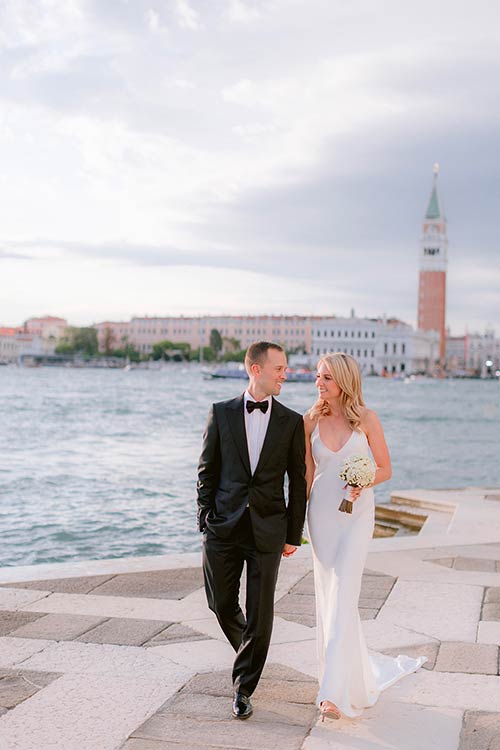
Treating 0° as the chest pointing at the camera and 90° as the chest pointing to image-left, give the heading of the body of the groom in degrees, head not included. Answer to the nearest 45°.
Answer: approximately 0°
